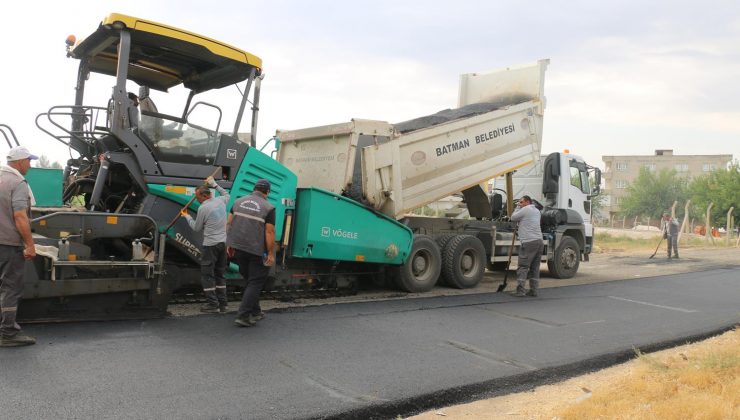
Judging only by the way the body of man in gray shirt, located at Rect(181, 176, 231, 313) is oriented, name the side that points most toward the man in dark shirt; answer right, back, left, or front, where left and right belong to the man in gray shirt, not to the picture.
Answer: back

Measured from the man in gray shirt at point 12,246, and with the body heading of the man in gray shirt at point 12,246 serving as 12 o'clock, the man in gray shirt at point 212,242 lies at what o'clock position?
the man in gray shirt at point 212,242 is roughly at 11 o'clock from the man in gray shirt at point 12,246.

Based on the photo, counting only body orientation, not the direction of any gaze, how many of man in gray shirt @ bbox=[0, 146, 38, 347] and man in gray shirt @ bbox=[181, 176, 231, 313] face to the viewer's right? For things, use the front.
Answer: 1

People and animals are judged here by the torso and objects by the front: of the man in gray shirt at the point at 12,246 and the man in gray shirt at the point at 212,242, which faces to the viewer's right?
the man in gray shirt at the point at 12,246

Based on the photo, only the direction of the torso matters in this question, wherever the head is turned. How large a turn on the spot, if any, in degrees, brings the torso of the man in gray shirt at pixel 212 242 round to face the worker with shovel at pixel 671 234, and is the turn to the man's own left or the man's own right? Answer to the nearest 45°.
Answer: approximately 90° to the man's own right

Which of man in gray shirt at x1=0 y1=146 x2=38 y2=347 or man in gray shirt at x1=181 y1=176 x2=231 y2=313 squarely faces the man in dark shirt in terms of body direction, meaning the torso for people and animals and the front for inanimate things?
man in gray shirt at x1=0 y1=146 x2=38 y2=347

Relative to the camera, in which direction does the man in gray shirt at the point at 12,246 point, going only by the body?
to the viewer's right
